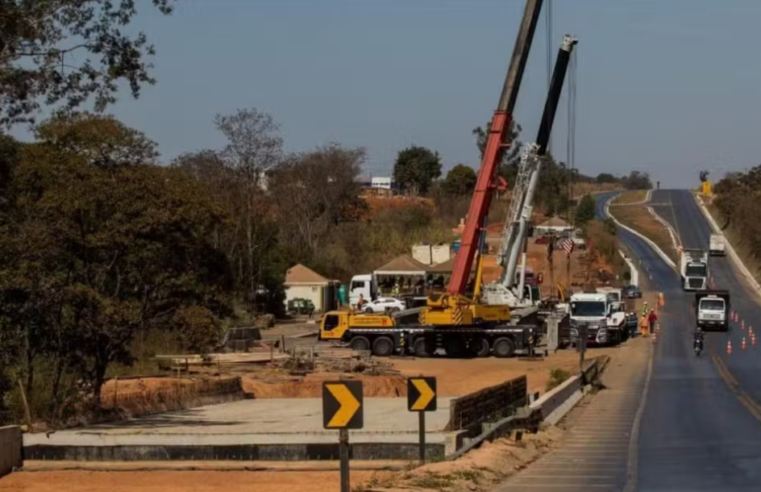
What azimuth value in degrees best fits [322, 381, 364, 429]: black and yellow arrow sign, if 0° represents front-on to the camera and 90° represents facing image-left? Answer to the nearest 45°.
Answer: approximately 0°

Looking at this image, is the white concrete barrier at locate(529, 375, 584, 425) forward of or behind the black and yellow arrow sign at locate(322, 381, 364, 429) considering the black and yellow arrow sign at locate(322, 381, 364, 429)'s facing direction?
behind

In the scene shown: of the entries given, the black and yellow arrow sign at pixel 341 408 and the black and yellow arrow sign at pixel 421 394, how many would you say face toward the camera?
2

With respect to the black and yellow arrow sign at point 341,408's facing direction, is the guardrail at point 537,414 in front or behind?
behind

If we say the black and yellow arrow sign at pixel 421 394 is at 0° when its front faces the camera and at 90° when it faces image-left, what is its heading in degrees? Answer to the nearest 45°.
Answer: approximately 0°

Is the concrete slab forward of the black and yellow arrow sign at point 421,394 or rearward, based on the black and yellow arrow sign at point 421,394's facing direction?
rearward

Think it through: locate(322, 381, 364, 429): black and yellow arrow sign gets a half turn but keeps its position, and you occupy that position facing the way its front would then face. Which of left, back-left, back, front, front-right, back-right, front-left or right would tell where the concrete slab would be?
front
